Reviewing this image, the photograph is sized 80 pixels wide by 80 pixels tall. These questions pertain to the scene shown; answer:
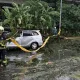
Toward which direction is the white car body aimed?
to the viewer's left

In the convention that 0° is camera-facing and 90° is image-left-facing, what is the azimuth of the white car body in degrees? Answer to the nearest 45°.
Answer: approximately 90°
